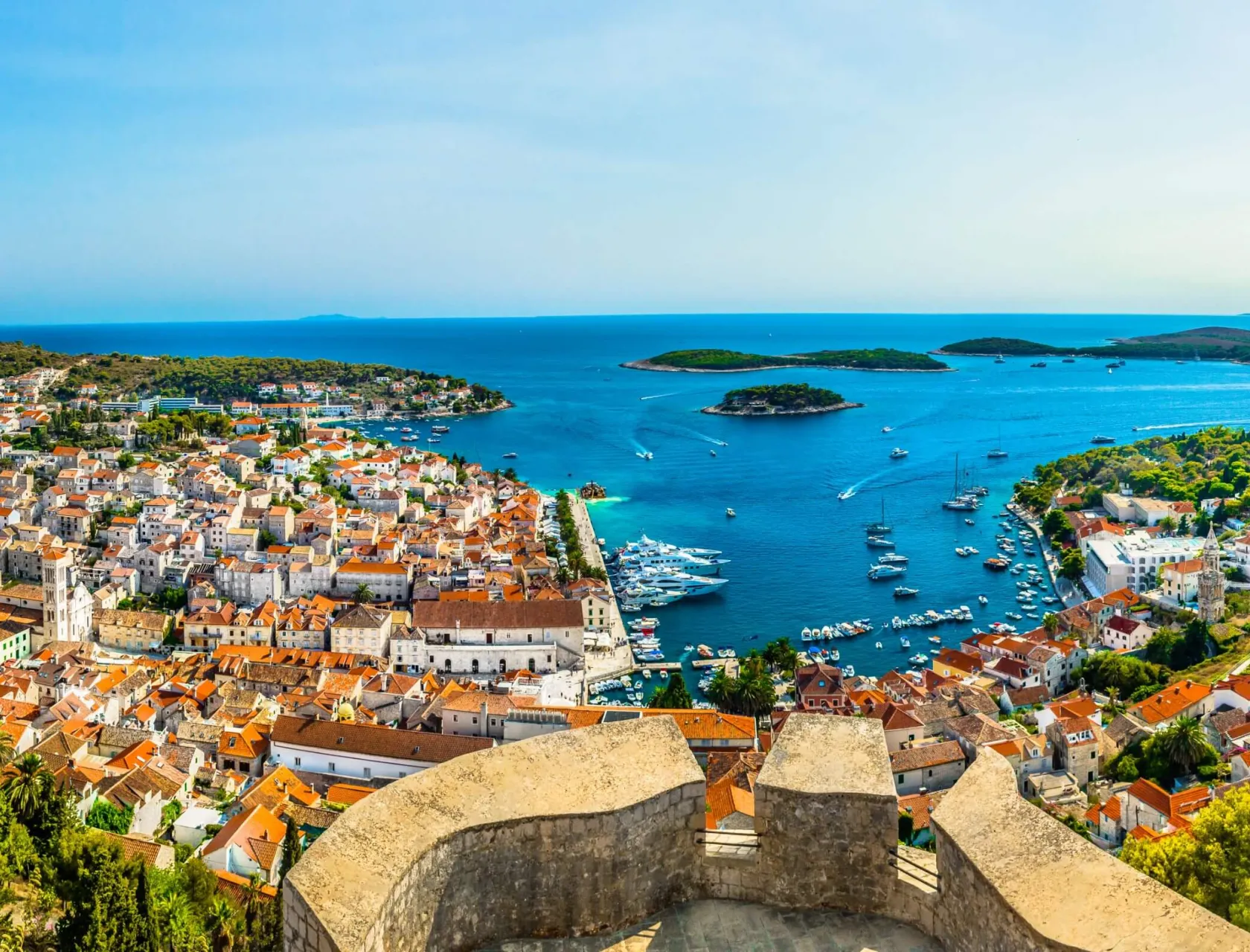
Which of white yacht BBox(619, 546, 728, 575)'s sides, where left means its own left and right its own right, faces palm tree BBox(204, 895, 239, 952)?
right

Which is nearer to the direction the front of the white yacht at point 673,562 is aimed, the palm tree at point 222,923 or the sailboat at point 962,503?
the sailboat

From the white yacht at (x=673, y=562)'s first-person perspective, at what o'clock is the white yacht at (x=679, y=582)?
the white yacht at (x=679, y=582) is roughly at 3 o'clock from the white yacht at (x=673, y=562).

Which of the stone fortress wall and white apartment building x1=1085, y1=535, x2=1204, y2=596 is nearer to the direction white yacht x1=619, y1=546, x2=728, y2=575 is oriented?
the white apartment building

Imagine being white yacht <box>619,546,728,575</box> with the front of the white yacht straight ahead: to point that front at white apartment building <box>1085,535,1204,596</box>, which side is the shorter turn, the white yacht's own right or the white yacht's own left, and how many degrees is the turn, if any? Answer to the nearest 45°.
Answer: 0° — it already faces it

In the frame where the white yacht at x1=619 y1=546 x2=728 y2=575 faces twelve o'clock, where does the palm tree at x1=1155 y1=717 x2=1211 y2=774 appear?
The palm tree is roughly at 2 o'clock from the white yacht.

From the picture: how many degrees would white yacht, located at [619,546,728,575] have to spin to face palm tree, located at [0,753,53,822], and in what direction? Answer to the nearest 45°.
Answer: approximately 90° to its right

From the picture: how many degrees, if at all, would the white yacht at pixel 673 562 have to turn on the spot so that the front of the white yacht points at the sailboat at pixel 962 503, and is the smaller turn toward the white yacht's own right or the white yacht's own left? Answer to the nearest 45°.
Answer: approximately 45° to the white yacht's own left

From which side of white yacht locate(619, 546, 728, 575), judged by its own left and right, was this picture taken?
right
